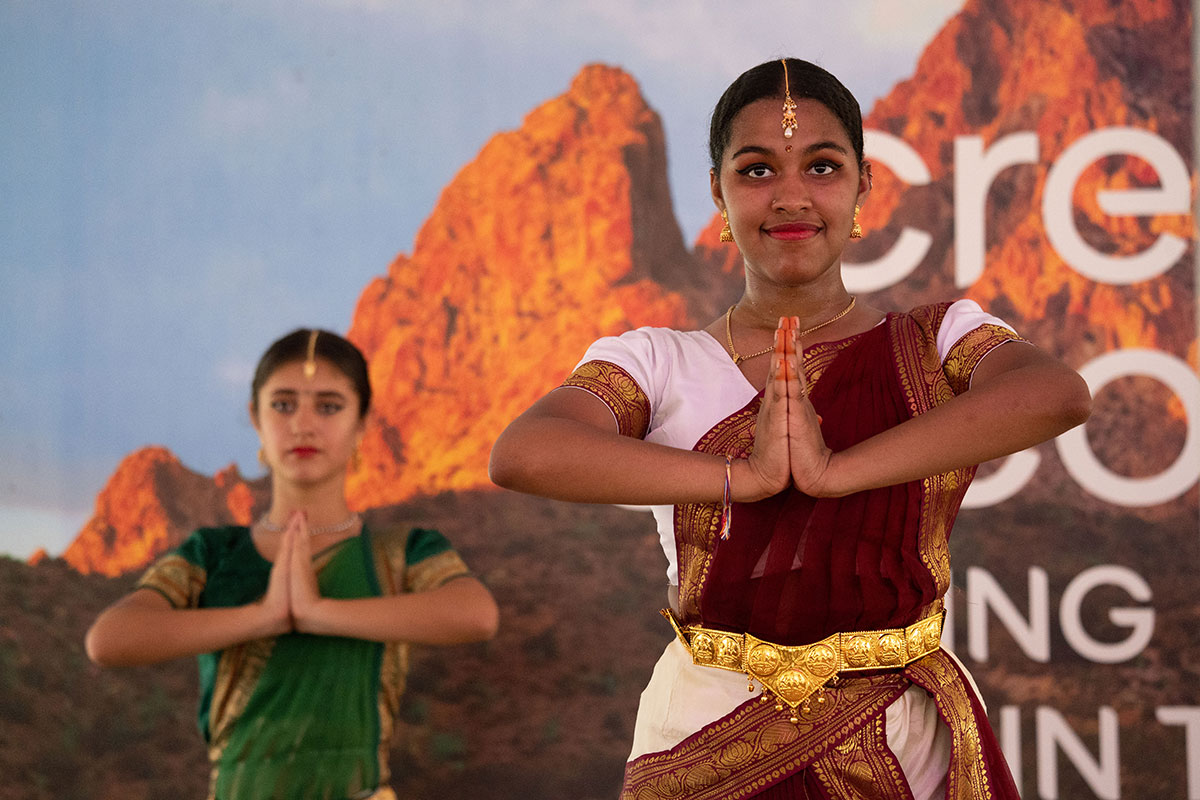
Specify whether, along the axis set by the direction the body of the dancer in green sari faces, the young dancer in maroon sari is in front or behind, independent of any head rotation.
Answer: in front

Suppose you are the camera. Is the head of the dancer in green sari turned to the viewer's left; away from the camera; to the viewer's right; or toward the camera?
toward the camera

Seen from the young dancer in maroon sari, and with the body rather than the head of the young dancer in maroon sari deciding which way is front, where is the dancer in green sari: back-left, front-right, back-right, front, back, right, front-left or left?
back-right

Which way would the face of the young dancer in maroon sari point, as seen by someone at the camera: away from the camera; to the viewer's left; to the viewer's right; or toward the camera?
toward the camera

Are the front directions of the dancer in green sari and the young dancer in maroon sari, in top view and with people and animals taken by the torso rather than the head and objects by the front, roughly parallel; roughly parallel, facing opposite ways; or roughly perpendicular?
roughly parallel

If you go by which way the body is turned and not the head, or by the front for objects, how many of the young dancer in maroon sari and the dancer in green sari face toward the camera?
2

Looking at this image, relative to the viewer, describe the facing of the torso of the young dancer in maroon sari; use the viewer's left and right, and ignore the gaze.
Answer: facing the viewer
